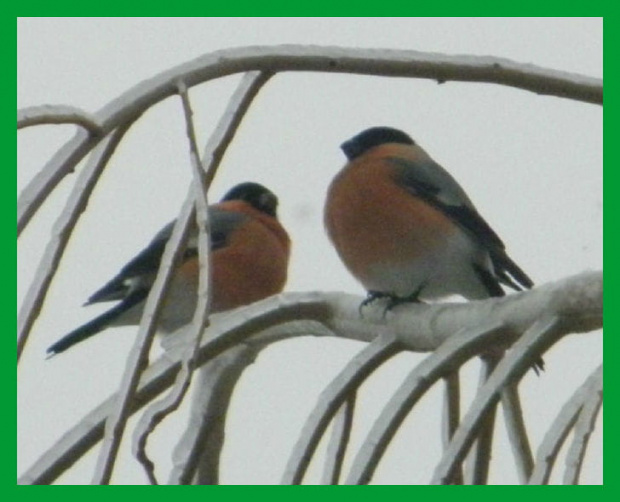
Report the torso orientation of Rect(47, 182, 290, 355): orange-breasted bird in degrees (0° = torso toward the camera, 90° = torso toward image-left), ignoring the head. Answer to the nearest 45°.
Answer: approximately 270°

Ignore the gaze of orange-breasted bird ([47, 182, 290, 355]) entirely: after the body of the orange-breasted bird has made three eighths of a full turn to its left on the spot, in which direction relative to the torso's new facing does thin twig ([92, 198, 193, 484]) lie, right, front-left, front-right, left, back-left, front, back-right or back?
back-left
